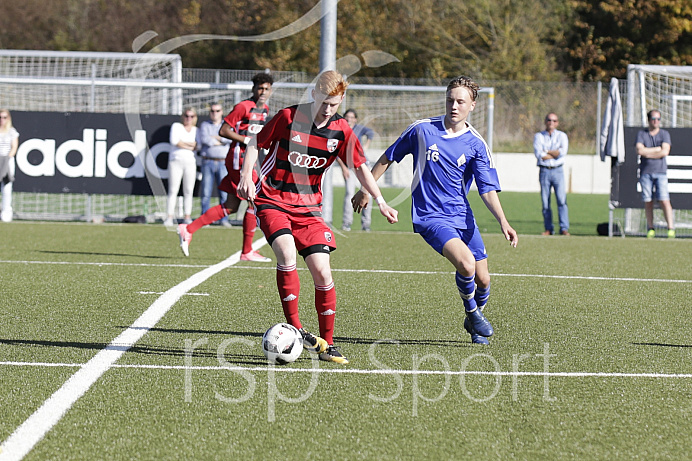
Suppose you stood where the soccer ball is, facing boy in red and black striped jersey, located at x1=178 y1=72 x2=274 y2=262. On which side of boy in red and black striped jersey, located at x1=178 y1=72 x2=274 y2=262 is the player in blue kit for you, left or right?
right

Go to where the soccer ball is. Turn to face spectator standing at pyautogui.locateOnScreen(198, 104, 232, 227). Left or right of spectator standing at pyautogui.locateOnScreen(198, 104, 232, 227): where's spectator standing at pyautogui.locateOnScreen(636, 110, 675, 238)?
right

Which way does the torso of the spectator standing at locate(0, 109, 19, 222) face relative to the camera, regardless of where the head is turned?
toward the camera

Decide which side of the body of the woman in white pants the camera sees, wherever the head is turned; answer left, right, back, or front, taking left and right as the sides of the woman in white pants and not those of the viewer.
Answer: front

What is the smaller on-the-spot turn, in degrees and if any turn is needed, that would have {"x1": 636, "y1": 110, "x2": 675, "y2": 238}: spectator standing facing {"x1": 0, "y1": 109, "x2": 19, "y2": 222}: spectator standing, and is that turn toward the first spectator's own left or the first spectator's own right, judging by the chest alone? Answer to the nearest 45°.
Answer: approximately 90° to the first spectator's own right

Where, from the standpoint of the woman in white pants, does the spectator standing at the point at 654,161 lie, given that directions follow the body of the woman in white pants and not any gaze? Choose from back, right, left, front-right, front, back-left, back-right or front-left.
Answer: left

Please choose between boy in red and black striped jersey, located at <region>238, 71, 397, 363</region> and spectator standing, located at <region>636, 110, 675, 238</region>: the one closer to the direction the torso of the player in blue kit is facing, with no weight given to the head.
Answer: the boy in red and black striped jersey

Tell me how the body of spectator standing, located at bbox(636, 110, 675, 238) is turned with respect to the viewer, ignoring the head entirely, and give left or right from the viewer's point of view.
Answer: facing the viewer

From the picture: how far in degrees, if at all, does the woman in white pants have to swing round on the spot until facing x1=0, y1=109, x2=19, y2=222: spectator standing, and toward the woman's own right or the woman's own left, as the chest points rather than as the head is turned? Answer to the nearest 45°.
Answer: approximately 90° to the woman's own right

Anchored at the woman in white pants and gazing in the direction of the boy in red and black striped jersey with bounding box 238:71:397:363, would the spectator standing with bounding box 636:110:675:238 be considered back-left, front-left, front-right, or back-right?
front-left

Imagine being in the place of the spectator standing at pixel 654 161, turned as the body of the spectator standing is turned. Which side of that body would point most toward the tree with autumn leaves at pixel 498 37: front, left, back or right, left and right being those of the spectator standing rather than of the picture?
back
